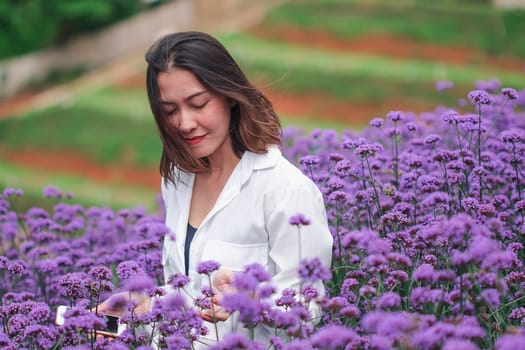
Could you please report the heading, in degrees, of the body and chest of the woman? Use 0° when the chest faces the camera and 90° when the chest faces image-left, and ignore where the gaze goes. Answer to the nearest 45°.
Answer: approximately 45°
